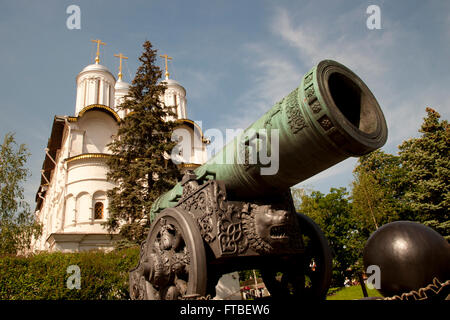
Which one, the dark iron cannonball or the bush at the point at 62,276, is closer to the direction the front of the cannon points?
the dark iron cannonball

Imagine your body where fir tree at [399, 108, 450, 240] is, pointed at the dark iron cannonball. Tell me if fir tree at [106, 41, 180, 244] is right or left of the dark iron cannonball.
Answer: right

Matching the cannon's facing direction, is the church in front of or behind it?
behind

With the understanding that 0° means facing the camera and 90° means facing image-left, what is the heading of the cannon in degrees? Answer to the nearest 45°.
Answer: approximately 315°

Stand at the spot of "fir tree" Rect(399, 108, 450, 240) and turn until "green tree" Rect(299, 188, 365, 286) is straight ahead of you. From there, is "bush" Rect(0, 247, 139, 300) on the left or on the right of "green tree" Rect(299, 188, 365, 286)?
left

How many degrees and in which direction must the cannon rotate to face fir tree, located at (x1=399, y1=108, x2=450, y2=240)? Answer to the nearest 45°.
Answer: approximately 90° to its left

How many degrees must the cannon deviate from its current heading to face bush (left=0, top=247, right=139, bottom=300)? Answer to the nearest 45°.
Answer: approximately 180°
